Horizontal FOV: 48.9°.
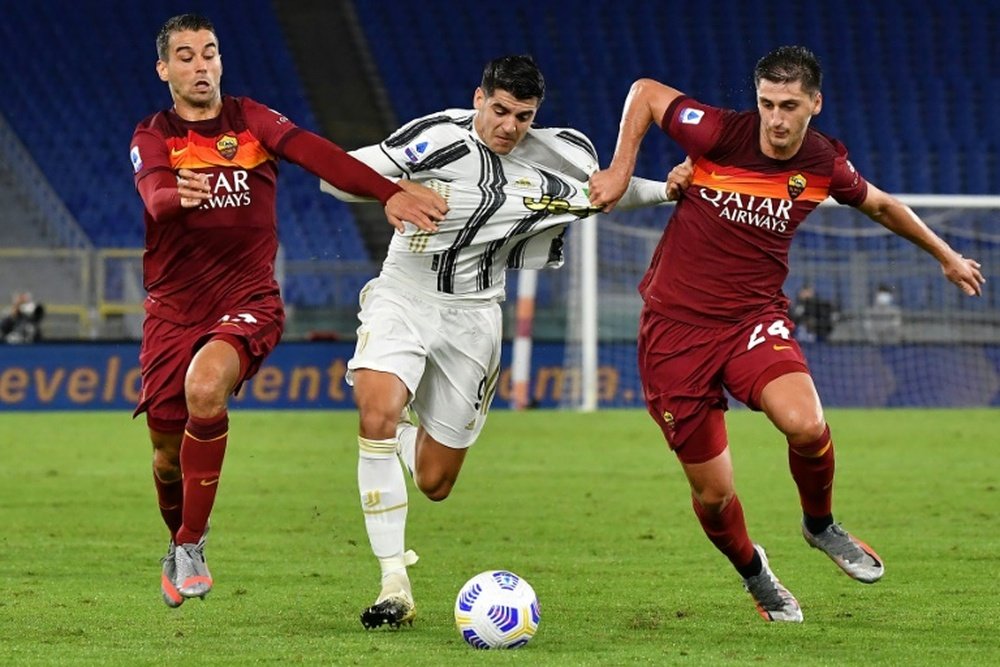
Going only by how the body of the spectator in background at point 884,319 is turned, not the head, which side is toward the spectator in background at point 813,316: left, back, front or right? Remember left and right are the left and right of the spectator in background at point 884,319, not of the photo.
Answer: right

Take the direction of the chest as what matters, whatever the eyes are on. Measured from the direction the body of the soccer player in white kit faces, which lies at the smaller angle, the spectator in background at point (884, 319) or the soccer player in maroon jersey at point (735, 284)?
the soccer player in maroon jersey

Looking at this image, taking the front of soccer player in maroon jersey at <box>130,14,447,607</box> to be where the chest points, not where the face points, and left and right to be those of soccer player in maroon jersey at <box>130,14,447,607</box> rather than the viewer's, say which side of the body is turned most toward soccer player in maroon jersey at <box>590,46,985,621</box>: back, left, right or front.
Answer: left

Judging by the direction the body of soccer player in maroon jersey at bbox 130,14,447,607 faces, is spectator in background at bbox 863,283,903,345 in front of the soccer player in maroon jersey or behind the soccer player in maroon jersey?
behind

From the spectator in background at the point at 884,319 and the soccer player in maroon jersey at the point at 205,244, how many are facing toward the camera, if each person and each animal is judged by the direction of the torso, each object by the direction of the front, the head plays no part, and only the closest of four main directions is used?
2

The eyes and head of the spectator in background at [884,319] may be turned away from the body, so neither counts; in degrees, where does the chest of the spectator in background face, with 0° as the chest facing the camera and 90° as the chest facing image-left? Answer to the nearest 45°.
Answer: approximately 0°
